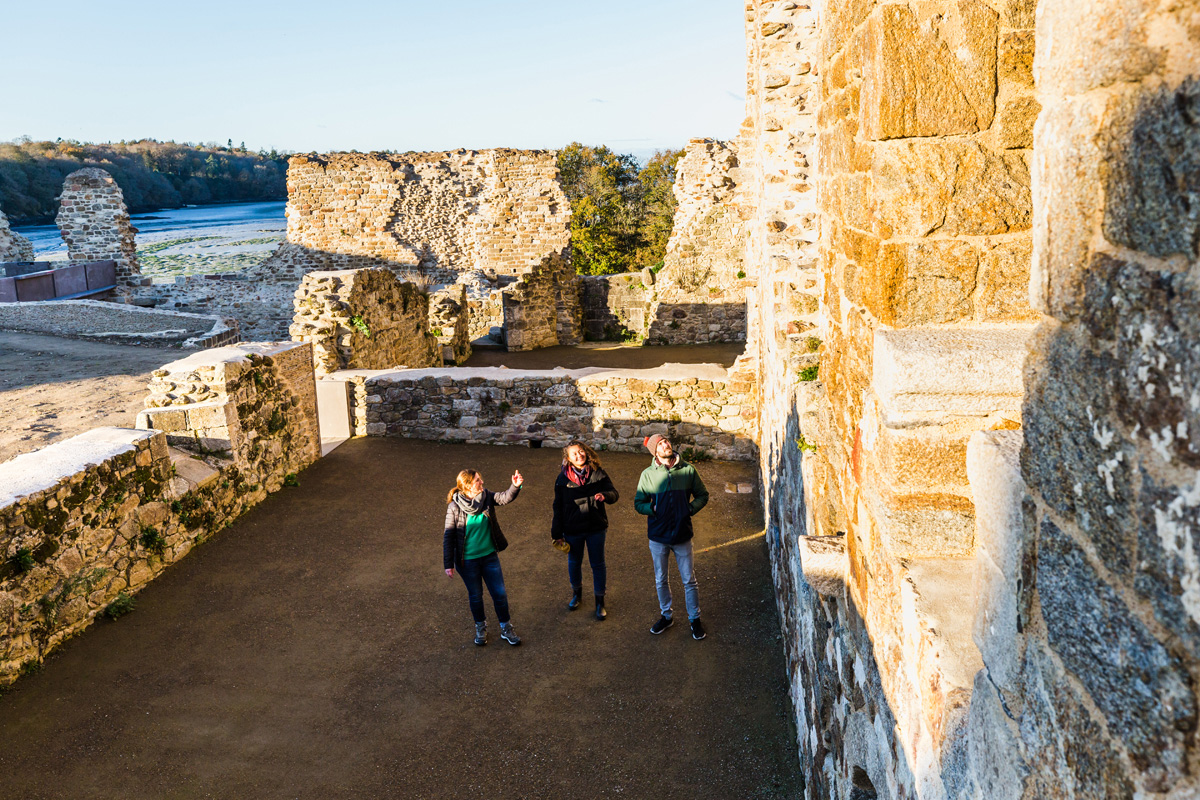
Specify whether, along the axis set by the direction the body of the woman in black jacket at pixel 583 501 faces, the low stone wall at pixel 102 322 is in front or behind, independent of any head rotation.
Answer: behind

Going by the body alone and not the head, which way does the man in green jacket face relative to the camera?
toward the camera

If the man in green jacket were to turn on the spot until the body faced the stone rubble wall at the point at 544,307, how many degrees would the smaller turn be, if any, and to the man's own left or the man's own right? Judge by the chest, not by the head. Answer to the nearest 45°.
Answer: approximately 180°

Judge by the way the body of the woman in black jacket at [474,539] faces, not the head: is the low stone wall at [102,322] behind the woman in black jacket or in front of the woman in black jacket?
behind

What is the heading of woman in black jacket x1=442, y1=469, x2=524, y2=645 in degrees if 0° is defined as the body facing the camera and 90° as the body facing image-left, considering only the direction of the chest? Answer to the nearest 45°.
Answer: approximately 315°

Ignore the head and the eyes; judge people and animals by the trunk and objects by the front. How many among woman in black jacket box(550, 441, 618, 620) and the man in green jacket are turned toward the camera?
2

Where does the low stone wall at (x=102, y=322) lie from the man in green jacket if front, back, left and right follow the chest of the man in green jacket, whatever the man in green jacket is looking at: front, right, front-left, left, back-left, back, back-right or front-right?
back-right

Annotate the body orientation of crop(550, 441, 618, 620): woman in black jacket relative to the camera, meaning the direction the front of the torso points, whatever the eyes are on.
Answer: toward the camera

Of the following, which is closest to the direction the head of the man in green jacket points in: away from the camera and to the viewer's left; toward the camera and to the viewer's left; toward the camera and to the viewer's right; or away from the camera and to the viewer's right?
toward the camera and to the viewer's right
